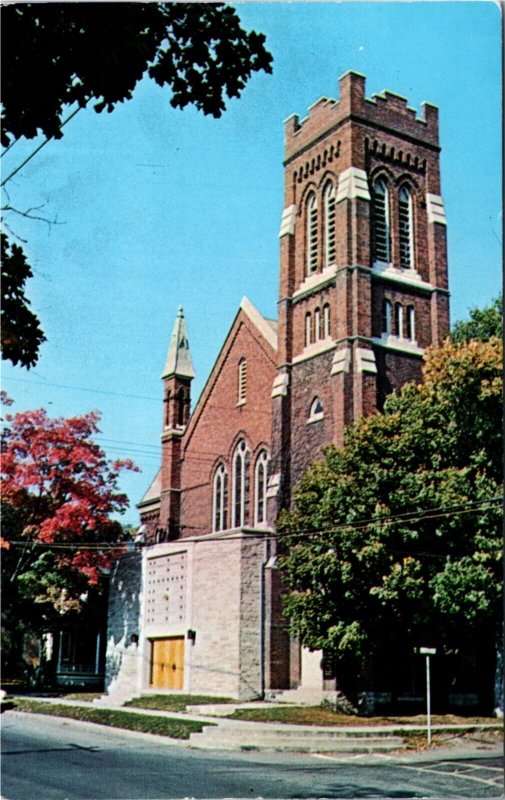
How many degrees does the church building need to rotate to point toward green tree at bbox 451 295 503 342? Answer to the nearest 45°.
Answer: approximately 135° to its left

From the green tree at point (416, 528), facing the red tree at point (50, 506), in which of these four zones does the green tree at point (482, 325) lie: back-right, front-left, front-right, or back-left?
back-right

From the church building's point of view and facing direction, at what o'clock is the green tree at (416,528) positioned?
The green tree is roughly at 10 o'clock from the church building.

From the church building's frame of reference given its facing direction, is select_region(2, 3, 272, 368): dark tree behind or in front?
in front

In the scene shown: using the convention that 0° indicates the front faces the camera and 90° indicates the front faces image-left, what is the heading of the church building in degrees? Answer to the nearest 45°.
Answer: approximately 45°
